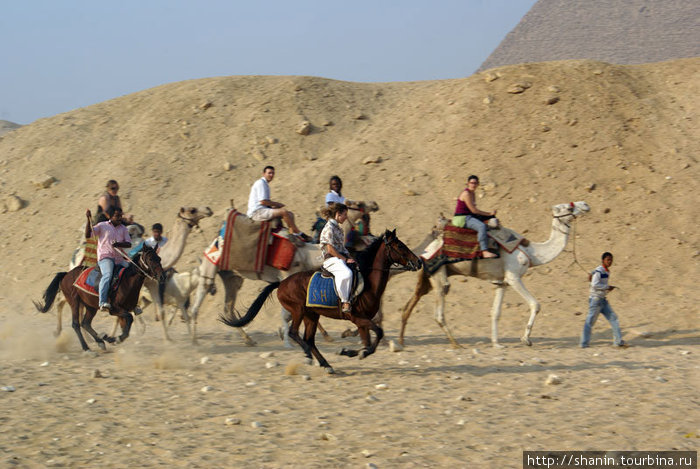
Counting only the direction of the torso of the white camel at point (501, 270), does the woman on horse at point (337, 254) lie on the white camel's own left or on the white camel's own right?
on the white camel's own right

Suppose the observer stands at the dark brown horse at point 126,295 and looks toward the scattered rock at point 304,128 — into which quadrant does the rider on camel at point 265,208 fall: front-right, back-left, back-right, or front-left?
front-right

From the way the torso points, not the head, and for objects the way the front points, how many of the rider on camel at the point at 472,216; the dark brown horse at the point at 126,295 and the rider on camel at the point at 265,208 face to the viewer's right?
3

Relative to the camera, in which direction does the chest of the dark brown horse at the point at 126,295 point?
to the viewer's right

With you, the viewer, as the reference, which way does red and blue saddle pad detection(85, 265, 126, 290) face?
facing the viewer and to the right of the viewer

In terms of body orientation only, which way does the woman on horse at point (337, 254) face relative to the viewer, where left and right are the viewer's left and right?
facing to the right of the viewer

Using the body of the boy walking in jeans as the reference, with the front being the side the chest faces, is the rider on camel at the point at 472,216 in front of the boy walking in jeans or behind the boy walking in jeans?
behind

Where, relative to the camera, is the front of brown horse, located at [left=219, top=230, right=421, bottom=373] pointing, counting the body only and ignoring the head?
to the viewer's right

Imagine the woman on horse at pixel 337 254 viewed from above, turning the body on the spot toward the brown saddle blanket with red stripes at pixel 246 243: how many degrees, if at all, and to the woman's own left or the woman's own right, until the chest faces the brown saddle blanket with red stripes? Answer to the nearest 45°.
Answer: approximately 135° to the woman's own left

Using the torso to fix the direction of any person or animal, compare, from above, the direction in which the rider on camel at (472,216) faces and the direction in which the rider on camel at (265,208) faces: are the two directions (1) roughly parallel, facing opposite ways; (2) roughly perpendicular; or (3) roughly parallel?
roughly parallel

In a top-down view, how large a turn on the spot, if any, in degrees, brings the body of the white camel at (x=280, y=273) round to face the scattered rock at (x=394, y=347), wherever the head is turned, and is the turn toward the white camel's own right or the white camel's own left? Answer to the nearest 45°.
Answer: approximately 45° to the white camel's own right

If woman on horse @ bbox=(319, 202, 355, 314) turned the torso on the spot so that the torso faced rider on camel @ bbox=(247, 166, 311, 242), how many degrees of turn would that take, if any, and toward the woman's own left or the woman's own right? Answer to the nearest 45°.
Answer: approximately 90° to the woman's own left

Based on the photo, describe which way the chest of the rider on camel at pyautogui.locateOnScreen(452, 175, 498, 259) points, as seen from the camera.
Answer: to the viewer's right

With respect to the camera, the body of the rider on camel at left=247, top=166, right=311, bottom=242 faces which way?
to the viewer's right

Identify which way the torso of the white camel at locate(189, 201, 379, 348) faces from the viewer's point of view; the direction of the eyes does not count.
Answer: to the viewer's right

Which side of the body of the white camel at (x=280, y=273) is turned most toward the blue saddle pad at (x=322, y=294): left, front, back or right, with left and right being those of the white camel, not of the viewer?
right

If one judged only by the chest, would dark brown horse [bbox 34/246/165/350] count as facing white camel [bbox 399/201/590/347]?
yes
